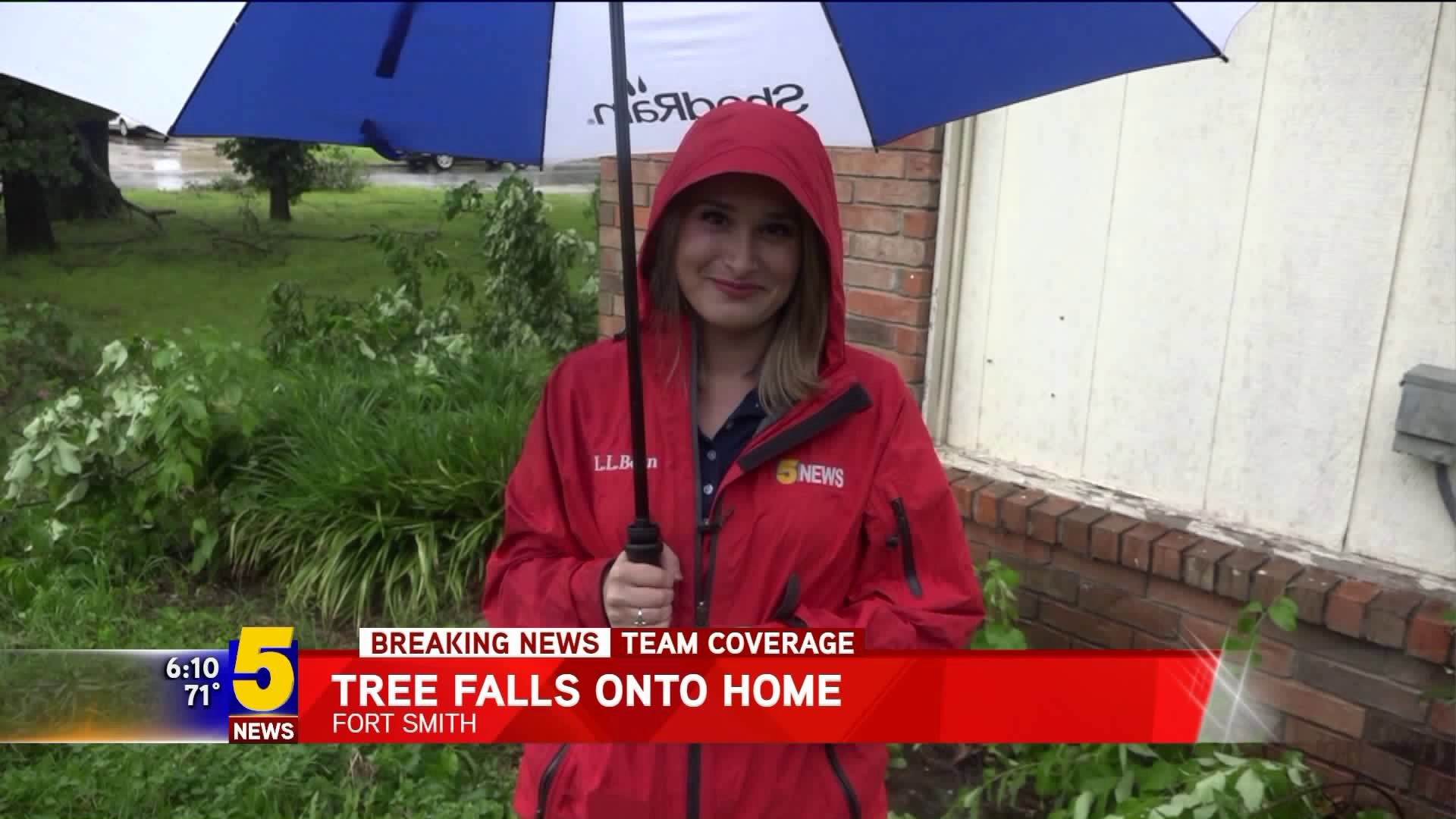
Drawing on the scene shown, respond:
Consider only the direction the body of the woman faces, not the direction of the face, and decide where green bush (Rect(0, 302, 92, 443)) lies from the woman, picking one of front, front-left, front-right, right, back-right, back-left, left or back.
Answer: back-right

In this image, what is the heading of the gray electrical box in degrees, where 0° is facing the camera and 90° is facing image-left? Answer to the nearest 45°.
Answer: approximately 45°

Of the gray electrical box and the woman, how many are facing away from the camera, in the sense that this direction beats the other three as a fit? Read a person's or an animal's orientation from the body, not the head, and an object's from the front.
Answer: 0

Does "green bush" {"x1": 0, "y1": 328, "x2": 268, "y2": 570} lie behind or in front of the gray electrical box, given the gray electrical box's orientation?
in front

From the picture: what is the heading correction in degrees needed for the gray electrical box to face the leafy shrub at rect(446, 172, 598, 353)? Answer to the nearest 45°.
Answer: approximately 45° to its right
